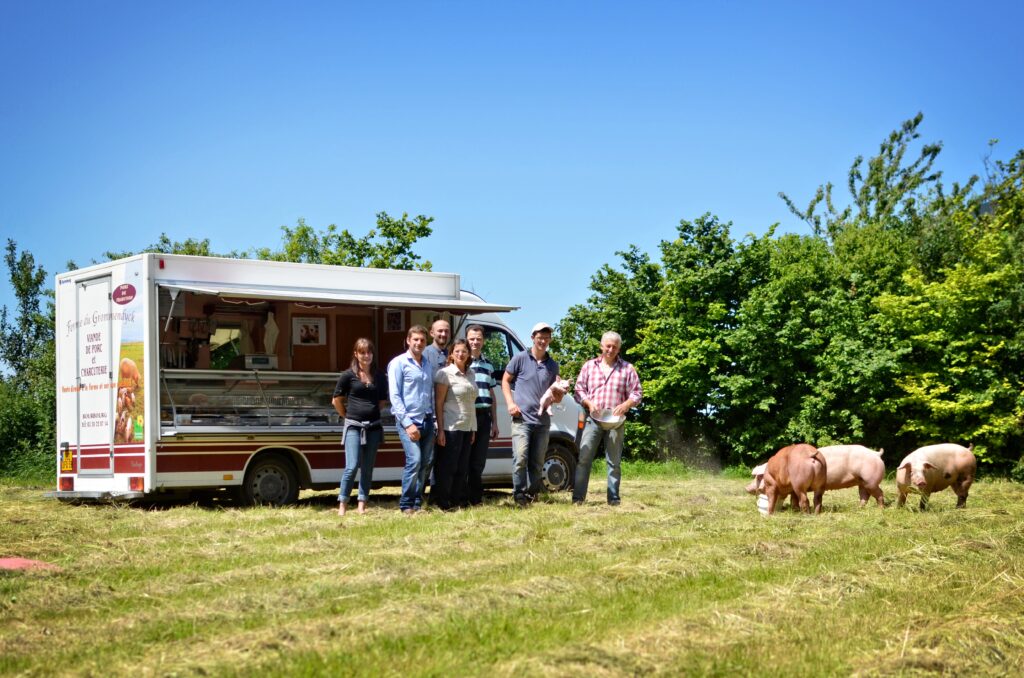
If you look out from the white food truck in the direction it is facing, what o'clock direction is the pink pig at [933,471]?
The pink pig is roughly at 2 o'clock from the white food truck.

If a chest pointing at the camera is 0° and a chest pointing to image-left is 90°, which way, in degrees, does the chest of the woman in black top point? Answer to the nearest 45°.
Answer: approximately 0°

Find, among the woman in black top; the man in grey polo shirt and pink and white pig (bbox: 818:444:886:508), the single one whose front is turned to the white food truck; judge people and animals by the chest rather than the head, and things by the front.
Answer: the pink and white pig

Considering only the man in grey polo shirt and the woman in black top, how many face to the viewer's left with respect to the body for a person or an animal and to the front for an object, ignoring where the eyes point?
0

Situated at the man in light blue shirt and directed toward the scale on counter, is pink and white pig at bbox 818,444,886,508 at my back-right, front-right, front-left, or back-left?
back-right

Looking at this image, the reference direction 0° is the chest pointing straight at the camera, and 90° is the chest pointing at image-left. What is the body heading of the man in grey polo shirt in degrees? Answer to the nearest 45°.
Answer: approximately 0°

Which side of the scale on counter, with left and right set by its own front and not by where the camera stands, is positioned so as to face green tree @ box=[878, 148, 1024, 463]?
left

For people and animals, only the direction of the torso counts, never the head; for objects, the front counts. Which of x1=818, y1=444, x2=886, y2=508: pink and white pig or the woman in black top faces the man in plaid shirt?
the pink and white pig

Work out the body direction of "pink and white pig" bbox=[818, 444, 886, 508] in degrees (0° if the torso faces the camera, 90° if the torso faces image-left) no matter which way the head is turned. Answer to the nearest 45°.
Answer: approximately 90°
